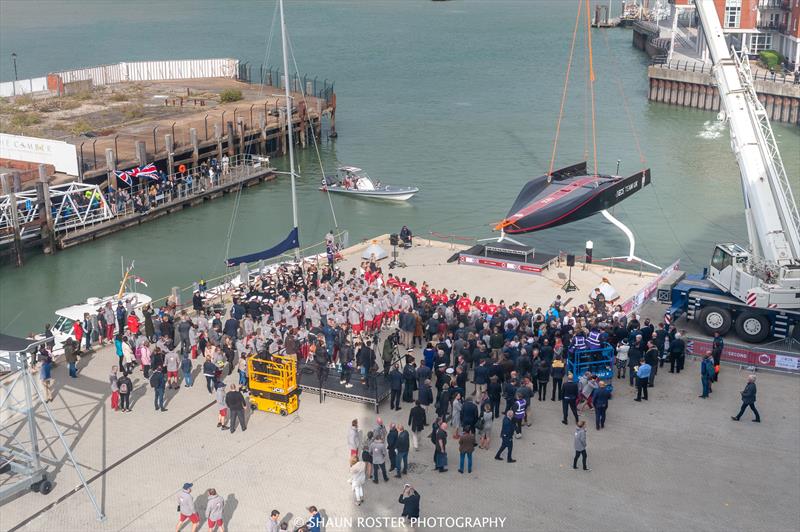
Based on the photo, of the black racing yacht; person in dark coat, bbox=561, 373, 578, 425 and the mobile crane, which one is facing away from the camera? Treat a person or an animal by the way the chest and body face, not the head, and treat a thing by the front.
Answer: the person in dark coat

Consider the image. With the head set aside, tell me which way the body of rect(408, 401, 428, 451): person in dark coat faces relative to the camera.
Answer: away from the camera

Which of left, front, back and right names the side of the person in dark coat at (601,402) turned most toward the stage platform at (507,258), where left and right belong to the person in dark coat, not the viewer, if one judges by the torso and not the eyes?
front

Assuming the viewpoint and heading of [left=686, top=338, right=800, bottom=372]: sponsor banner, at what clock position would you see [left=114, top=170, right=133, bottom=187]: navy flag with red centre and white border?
The navy flag with red centre and white border is roughly at 4 o'clock from the sponsor banner.

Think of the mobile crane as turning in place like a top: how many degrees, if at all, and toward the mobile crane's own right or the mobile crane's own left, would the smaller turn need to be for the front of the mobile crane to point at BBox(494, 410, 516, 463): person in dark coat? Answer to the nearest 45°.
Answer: approximately 45° to the mobile crane's own left

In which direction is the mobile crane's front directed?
to the viewer's left

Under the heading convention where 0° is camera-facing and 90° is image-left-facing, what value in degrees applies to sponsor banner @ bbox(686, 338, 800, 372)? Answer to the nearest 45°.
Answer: approximately 0°

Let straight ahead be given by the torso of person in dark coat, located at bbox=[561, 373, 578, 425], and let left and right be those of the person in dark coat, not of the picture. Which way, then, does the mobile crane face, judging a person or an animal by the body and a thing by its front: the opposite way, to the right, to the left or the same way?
to the left

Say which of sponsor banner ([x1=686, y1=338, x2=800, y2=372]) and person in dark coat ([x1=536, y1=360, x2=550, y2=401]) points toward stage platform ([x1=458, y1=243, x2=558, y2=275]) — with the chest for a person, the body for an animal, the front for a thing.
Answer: the person in dark coat

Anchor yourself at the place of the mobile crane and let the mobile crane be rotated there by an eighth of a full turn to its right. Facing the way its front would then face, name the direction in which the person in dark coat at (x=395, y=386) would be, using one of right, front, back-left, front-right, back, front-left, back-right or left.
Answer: left

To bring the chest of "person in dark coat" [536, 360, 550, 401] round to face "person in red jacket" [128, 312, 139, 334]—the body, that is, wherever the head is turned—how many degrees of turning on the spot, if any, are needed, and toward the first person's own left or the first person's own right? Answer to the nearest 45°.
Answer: approximately 90° to the first person's own left
